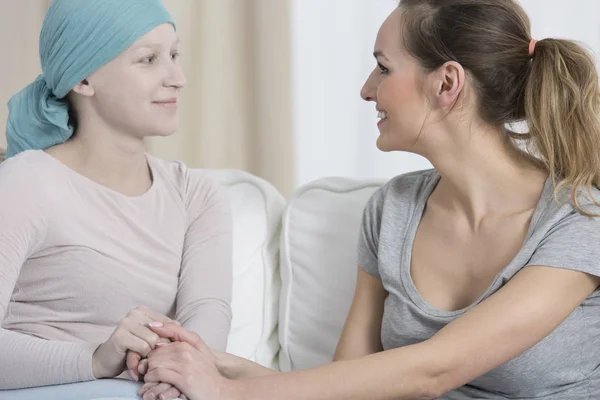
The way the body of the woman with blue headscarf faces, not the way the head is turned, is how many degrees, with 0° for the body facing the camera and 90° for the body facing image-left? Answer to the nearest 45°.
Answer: approximately 315°

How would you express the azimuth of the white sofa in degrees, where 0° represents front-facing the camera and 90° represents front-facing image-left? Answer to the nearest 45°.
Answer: approximately 0°
